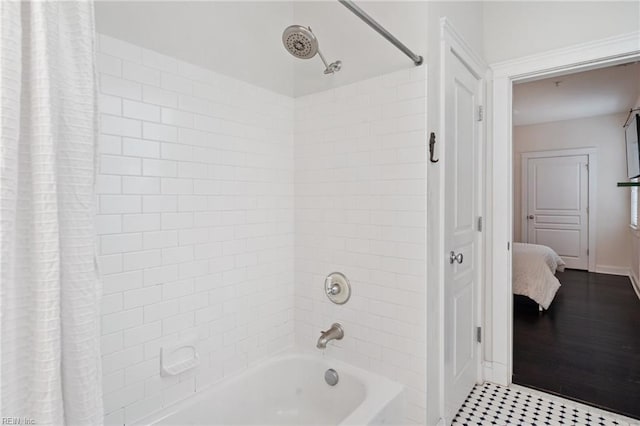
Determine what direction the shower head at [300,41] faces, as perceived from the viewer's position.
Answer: facing the viewer and to the left of the viewer

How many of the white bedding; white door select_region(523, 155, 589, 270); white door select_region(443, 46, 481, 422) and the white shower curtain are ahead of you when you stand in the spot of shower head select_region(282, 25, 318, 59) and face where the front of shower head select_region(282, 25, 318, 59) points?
1

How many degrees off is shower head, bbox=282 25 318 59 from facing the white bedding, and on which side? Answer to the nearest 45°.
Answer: approximately 180°

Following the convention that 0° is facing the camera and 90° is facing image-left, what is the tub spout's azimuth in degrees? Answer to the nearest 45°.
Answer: approximately 45°

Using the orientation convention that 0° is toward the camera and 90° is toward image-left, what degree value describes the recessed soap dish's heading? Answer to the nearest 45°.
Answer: approximately 315°

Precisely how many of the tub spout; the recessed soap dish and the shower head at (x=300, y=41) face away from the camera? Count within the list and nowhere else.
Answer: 0

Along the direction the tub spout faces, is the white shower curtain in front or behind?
in front

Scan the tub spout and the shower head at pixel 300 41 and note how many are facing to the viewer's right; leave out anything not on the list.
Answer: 0

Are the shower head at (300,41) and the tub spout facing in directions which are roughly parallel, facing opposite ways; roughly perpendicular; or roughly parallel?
roughly parallel

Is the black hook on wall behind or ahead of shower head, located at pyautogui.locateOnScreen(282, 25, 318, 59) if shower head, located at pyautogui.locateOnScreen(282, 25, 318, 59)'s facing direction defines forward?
behind

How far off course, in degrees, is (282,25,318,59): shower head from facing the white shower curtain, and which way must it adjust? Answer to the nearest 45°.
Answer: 0° — it already faces it

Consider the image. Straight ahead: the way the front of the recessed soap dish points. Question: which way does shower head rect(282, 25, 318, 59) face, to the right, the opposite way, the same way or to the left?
to the right

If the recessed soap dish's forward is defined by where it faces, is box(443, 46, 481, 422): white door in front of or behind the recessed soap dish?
in front

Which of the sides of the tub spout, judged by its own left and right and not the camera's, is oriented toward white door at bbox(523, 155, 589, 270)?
back
